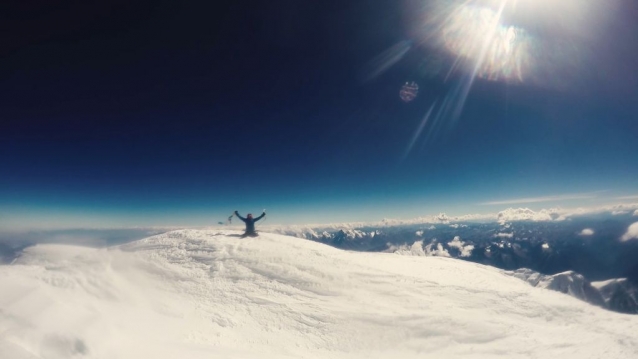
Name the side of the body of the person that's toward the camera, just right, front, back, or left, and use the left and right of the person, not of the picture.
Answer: front
